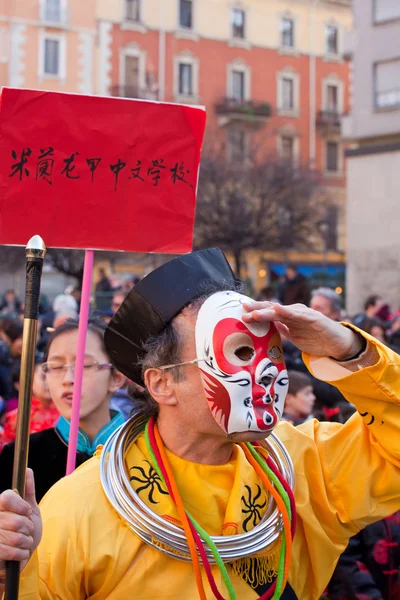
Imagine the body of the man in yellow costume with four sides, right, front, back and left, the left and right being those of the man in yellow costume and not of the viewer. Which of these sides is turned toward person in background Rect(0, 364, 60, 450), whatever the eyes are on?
back

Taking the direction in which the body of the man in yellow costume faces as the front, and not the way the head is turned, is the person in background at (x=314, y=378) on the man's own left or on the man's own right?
on the man's own left

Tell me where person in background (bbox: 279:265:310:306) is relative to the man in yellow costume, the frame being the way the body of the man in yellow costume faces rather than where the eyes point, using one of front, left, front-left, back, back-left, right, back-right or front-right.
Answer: back-left

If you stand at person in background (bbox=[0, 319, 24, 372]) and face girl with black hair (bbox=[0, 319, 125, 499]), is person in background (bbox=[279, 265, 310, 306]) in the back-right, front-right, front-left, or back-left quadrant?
back-left

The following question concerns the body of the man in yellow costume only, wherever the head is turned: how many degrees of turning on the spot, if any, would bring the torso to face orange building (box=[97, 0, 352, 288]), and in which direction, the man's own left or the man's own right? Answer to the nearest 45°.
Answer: approximately 135° to the man's own left

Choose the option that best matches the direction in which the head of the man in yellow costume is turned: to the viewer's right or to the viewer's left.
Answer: to the viewer's right

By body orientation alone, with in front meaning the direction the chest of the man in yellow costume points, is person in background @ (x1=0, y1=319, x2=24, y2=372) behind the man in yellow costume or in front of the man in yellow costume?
behind

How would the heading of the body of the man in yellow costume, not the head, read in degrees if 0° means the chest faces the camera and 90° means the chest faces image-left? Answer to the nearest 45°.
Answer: approximately 315°
